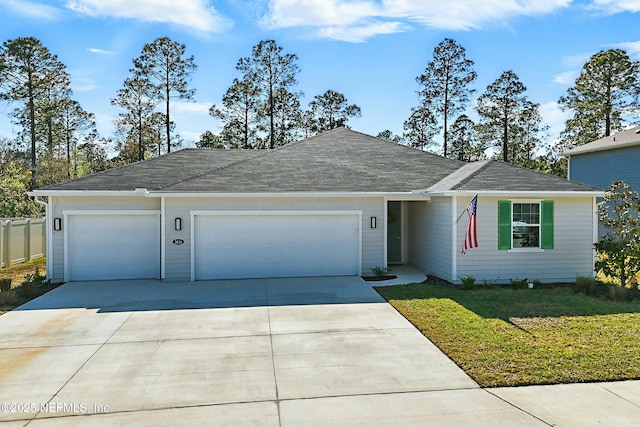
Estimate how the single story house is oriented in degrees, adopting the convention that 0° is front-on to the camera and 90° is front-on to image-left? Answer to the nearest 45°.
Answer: approximately 0°

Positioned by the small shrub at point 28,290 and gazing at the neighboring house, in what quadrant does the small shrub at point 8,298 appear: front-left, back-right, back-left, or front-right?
back-right

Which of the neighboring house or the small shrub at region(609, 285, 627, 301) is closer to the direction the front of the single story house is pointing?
the small shrub

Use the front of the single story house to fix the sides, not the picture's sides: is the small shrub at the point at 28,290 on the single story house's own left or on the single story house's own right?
on the single story house's own right

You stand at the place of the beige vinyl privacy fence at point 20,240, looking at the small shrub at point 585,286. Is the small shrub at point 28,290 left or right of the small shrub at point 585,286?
right

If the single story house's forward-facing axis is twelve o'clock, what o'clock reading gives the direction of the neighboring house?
The neighboring house is roughly at 8 o'clock from the single story house.

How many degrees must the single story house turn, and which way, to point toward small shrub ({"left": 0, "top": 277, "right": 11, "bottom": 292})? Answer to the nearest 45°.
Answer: approximately 90° to its right

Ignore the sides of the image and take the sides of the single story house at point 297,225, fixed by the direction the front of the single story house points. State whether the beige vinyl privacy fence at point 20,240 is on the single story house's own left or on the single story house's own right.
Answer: on the single story house's own right

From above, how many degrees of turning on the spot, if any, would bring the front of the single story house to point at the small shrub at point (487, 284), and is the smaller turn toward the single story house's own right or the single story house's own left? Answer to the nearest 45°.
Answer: approximately 90° to the single story house's own left
